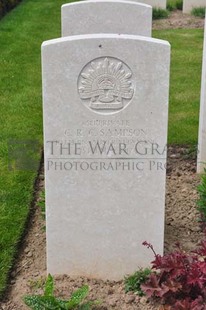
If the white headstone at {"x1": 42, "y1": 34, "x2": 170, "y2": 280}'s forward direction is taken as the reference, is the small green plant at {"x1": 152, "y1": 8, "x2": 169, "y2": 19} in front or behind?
behind

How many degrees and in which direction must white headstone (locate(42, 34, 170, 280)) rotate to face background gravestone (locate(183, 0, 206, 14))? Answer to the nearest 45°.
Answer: approximately 180°

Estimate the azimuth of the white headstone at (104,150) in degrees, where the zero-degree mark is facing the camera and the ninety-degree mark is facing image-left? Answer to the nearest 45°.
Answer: approximately 0°

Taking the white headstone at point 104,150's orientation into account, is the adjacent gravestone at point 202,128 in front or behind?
behind

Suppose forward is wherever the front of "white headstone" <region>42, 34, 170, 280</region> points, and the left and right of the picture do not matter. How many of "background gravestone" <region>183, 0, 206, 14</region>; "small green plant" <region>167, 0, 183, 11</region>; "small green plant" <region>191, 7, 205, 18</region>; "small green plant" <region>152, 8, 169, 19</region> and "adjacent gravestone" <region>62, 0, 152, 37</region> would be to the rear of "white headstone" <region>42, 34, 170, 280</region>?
5

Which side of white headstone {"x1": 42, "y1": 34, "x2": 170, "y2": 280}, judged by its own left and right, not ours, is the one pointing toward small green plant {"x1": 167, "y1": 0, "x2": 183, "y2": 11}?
back

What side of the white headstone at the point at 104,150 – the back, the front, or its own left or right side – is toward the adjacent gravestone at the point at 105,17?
back
